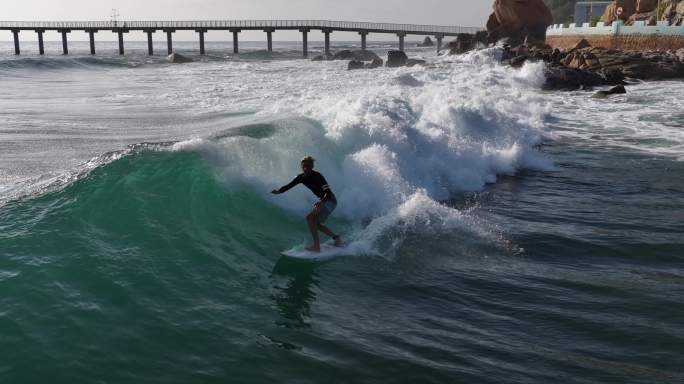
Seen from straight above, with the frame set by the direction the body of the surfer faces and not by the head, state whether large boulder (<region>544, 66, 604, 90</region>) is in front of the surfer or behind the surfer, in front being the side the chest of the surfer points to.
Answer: behind

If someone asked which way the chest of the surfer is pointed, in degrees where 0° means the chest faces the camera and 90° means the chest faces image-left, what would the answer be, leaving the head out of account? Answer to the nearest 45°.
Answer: approximately 45°

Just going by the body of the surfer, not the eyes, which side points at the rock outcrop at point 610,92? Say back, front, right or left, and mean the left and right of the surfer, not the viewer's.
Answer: back

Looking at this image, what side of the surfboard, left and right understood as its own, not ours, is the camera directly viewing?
left

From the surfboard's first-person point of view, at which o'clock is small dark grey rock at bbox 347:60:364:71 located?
The small dark grey rock is roughly at 3 o'clock from the surfboard.

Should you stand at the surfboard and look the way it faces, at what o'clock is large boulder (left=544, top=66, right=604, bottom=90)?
The large boulder is roughly at 4 o'clock from the surfboard.
